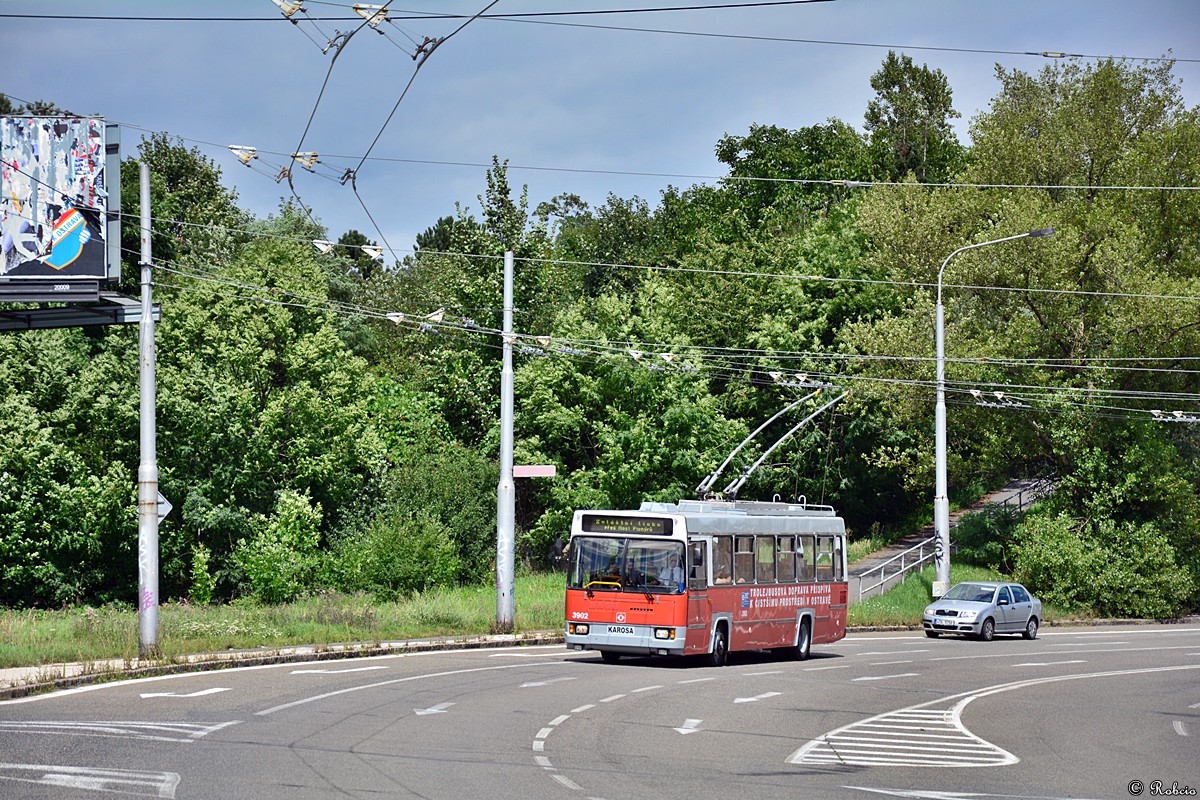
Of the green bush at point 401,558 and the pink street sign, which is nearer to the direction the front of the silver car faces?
the pink street sign

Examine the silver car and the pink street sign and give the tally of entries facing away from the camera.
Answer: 0

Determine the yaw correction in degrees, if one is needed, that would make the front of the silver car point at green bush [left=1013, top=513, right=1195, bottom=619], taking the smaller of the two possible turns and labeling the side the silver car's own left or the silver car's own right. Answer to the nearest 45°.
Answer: approximately 135° to the silver car's own right

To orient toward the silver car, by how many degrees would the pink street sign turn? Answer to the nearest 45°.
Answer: approximately 135° to its left

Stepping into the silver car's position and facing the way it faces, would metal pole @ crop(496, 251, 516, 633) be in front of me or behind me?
in front

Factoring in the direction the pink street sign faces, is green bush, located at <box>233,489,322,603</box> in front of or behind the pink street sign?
behind

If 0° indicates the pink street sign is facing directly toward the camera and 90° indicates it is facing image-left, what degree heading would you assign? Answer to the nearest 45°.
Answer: approximately 0°

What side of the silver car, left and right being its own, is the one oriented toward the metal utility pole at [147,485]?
front

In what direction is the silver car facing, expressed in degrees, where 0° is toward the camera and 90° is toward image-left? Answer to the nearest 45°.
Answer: approximately 45°
